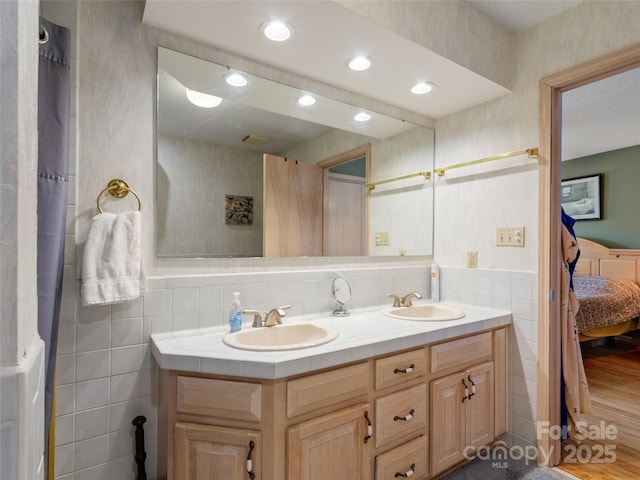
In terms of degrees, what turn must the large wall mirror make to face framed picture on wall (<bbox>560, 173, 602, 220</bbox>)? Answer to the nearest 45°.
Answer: approximately 90° to its left

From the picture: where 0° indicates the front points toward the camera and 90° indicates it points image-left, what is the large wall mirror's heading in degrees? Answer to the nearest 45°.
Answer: approximately 315°

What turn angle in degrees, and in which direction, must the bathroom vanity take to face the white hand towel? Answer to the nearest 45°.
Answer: approximately 135° to its right

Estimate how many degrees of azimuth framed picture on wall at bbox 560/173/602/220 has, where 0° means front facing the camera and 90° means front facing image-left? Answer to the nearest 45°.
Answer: approximately 45°

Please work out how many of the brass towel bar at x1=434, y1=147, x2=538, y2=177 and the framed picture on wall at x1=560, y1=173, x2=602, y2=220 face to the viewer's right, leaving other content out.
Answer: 0

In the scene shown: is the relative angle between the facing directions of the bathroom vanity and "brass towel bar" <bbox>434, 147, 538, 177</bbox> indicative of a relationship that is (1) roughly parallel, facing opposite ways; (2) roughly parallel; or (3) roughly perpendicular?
roughly perpendicular

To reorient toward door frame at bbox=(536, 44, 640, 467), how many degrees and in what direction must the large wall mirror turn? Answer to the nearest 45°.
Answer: approximately 45° to its left

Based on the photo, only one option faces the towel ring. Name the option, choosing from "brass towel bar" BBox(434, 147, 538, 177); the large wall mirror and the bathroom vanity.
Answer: the brass towel bar

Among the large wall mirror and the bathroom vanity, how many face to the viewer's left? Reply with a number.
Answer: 0

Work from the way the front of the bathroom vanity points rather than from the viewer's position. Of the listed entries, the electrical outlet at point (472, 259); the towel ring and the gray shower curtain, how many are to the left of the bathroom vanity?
1

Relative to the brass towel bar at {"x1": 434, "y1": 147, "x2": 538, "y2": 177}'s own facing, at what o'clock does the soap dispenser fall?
The soap dispenser is roughly at 12 o'clock from the brass towel bar.

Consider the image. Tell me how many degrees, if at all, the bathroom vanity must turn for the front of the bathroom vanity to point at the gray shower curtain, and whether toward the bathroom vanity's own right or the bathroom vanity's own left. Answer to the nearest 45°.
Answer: approximately 135° to the bathroom vanity's own right

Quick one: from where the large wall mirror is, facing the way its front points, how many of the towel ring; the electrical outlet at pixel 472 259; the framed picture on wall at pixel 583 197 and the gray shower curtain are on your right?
2
